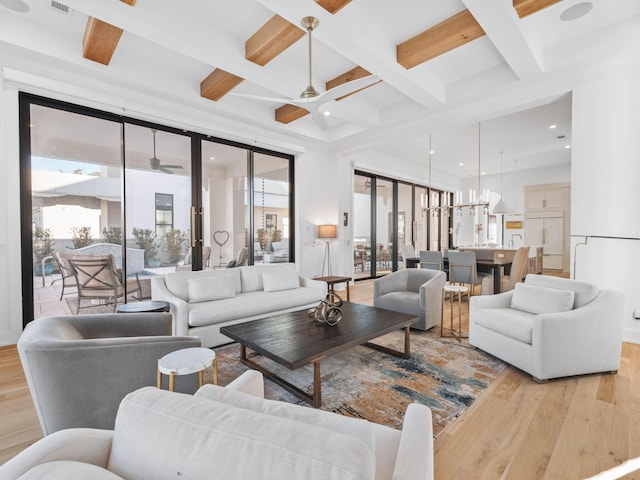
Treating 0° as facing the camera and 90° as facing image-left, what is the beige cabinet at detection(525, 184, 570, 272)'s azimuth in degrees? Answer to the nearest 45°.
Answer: approximately 0°

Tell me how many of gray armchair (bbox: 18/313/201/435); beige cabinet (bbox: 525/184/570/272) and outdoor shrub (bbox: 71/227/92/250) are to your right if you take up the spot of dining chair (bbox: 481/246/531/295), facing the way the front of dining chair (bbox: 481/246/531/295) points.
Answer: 1

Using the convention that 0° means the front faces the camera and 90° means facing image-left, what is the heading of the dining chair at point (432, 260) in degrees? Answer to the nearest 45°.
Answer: approximately 180°

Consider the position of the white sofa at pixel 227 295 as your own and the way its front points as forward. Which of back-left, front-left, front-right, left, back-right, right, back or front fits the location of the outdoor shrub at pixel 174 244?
back

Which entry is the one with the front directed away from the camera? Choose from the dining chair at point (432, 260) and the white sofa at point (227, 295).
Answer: the dining chair

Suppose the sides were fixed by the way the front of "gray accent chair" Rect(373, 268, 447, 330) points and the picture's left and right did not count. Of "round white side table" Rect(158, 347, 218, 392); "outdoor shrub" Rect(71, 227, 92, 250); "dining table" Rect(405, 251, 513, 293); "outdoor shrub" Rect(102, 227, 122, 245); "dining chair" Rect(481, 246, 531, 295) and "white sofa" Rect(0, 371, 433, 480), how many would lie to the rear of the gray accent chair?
2

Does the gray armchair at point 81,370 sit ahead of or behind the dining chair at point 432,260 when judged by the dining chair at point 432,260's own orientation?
behind

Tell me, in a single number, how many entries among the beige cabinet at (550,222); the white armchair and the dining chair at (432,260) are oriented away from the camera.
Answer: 1

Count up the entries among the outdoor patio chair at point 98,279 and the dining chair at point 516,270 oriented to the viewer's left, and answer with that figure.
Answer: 1

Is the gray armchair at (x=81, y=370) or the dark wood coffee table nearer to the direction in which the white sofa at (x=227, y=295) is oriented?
the dark wood coffee table

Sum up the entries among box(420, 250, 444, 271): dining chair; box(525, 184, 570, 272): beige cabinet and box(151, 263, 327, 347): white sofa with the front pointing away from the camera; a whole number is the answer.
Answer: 1

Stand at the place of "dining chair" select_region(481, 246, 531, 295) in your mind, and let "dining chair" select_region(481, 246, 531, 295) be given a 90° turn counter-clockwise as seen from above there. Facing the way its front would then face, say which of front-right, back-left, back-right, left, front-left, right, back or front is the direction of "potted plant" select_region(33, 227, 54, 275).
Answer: front-right

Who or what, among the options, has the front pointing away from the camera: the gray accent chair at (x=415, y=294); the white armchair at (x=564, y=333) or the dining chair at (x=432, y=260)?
the dining chair

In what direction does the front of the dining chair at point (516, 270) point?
to the viewer's left
